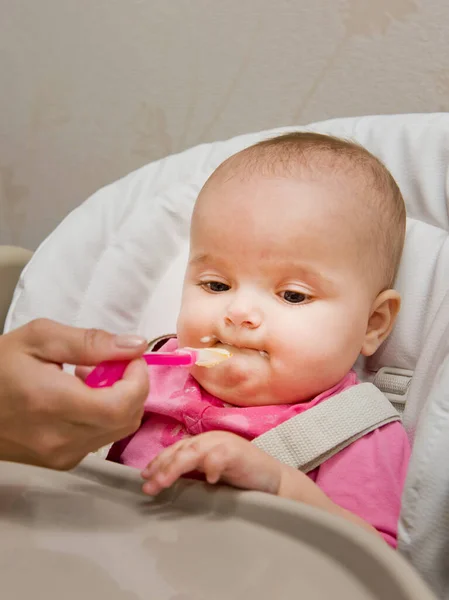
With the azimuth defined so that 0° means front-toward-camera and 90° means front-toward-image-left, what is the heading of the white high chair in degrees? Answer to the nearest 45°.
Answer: approximately 45°

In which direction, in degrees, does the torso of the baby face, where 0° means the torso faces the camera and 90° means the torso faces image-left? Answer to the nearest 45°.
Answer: approximately 45°
